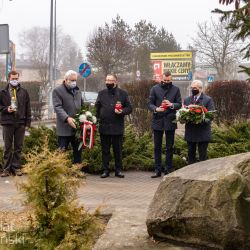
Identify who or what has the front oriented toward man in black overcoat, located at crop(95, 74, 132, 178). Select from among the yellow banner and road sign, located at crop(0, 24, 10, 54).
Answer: the yellow banner

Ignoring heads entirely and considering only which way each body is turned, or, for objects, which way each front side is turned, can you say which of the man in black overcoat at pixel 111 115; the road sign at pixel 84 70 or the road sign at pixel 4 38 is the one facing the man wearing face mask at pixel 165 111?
the road sign at pixel 84 70

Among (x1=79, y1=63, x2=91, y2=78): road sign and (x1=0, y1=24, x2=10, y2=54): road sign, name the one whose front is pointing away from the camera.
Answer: (x1=0, y1=24, x2=10, y2=54): road sign

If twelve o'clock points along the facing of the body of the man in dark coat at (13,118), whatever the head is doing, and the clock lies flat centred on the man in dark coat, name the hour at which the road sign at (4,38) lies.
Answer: The road sign is roughly at 6 o'clock from the man in dark coat.

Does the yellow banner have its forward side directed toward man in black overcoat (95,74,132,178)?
yes

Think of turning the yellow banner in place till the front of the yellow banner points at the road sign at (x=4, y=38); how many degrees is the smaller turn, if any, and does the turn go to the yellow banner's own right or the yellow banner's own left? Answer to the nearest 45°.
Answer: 0° — it already faces it

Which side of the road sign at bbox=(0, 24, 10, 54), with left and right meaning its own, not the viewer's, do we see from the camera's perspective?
back

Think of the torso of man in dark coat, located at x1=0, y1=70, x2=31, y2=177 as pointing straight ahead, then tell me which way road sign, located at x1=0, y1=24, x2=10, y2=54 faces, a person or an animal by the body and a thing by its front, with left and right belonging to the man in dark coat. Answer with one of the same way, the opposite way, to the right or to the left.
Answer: the opposite way

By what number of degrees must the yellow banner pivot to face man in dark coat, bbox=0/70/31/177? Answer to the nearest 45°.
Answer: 0° — it already faces them
